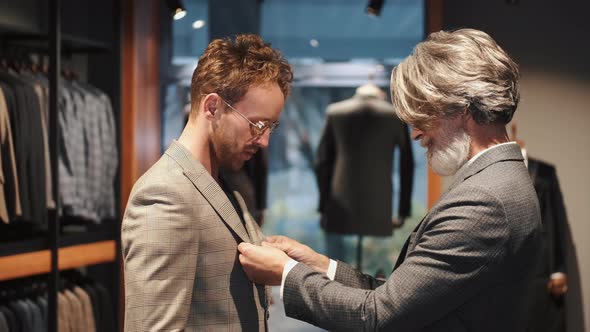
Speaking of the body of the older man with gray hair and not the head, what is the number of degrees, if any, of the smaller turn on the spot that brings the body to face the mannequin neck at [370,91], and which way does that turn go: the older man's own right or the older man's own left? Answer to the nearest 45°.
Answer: approximately 90° to the older man's own right

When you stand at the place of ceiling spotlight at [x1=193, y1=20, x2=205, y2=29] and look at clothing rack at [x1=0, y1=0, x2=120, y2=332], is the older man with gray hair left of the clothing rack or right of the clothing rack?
left

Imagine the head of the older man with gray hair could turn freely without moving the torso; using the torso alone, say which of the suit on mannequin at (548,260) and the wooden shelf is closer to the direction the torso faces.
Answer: the wooden shelf

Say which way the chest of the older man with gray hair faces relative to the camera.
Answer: to the viewer's left

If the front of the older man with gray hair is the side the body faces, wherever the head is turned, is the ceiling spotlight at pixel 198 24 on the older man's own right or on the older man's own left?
on the older man's own right
